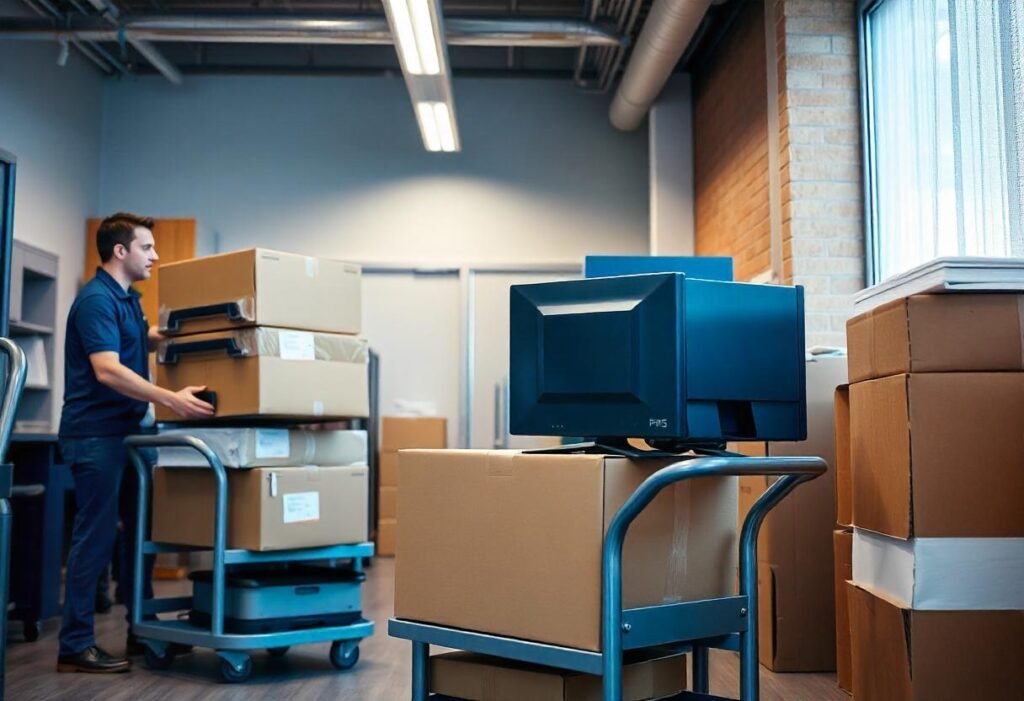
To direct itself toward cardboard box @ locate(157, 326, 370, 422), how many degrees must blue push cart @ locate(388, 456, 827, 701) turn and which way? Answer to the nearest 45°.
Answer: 0° — it already faces it

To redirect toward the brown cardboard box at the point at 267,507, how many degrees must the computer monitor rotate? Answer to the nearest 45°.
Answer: approximately 90° to its right

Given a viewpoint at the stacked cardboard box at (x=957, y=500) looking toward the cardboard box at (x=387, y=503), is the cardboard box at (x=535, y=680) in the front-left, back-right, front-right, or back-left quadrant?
front-left

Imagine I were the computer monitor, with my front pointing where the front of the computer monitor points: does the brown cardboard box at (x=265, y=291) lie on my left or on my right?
on my right

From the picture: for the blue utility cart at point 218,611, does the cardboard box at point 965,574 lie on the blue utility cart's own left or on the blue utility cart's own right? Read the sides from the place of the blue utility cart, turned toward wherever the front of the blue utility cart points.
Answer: on the blue utility cart's own right

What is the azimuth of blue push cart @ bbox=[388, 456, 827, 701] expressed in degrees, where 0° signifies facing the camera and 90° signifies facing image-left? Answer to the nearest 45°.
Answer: approximately 135°

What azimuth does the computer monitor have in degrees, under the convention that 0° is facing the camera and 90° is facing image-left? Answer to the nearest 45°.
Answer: approximately 45°

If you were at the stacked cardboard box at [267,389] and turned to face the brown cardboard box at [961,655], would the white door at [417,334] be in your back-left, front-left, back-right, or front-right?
back-left

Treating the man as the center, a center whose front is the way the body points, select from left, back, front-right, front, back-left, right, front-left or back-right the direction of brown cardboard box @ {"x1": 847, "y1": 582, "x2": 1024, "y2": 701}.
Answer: front-right

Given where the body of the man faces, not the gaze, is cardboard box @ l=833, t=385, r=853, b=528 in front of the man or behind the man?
in front

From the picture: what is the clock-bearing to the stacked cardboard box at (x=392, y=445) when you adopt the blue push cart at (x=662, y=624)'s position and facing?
The stacked cardboard box is roughly at 1 o'clock from the blue push cart.

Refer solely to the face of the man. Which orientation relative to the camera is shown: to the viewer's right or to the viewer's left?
to the viewer's right

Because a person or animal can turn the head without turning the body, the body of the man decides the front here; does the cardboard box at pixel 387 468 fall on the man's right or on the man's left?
on the man's left

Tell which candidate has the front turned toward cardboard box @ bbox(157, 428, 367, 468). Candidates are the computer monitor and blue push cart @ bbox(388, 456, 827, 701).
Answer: the blue push cart

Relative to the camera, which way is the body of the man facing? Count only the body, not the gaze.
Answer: to the viewer's right

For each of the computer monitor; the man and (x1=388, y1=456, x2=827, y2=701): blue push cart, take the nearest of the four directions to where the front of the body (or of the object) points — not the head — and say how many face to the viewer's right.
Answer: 1
